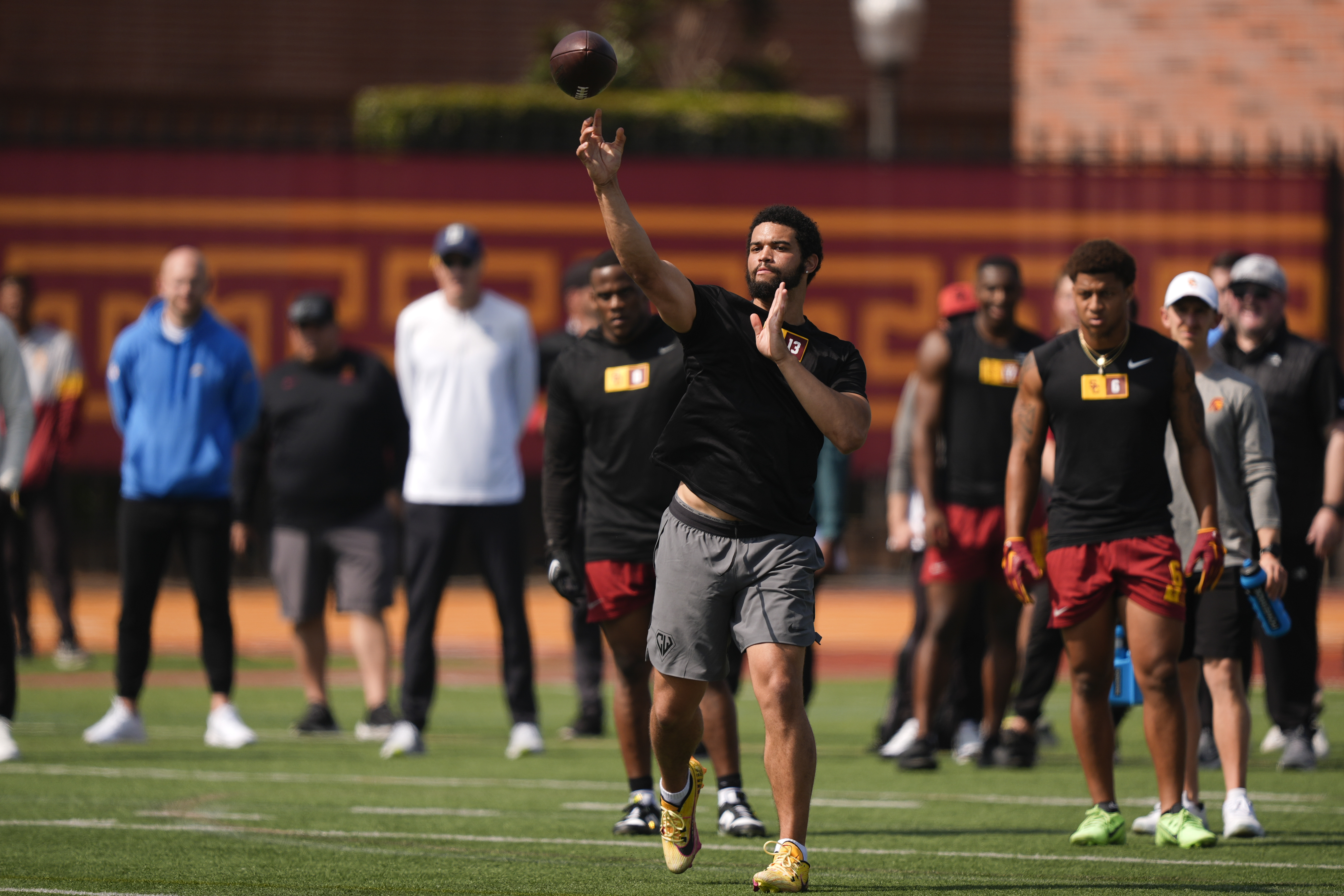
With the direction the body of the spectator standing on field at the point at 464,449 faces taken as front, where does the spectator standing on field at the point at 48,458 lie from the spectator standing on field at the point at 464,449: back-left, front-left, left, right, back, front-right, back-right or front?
back-right

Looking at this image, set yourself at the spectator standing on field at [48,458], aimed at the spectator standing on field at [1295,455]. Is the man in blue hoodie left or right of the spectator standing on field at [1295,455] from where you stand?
right

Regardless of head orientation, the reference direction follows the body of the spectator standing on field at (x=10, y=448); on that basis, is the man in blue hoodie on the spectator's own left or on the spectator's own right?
on the spectator's own left

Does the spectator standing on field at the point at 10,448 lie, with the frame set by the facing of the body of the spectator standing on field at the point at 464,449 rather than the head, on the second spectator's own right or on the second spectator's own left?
on the second spectator's own right

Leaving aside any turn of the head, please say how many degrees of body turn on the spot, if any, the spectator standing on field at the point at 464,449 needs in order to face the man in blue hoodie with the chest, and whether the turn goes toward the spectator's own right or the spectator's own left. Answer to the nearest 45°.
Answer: approximately 90° to the spectator's own right

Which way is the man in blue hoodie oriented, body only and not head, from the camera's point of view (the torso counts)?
toward the camera

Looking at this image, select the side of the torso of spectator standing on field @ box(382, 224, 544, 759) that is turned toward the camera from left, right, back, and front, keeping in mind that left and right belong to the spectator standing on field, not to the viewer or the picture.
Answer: front
